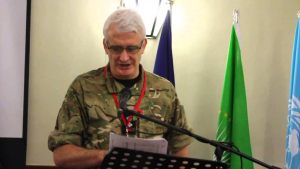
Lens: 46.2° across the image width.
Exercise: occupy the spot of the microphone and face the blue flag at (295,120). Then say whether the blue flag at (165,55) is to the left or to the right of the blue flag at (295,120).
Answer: left

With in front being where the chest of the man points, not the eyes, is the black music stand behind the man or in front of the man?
in front

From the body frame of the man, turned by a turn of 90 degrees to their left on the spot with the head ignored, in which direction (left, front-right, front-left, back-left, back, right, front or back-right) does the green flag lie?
front-left

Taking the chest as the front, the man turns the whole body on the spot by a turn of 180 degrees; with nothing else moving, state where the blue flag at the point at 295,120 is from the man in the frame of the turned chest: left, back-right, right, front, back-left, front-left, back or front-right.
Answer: front-right

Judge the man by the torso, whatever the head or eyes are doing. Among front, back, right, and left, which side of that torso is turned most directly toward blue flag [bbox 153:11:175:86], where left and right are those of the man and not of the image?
back

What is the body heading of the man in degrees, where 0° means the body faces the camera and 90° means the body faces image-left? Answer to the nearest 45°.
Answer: approximately 0°
